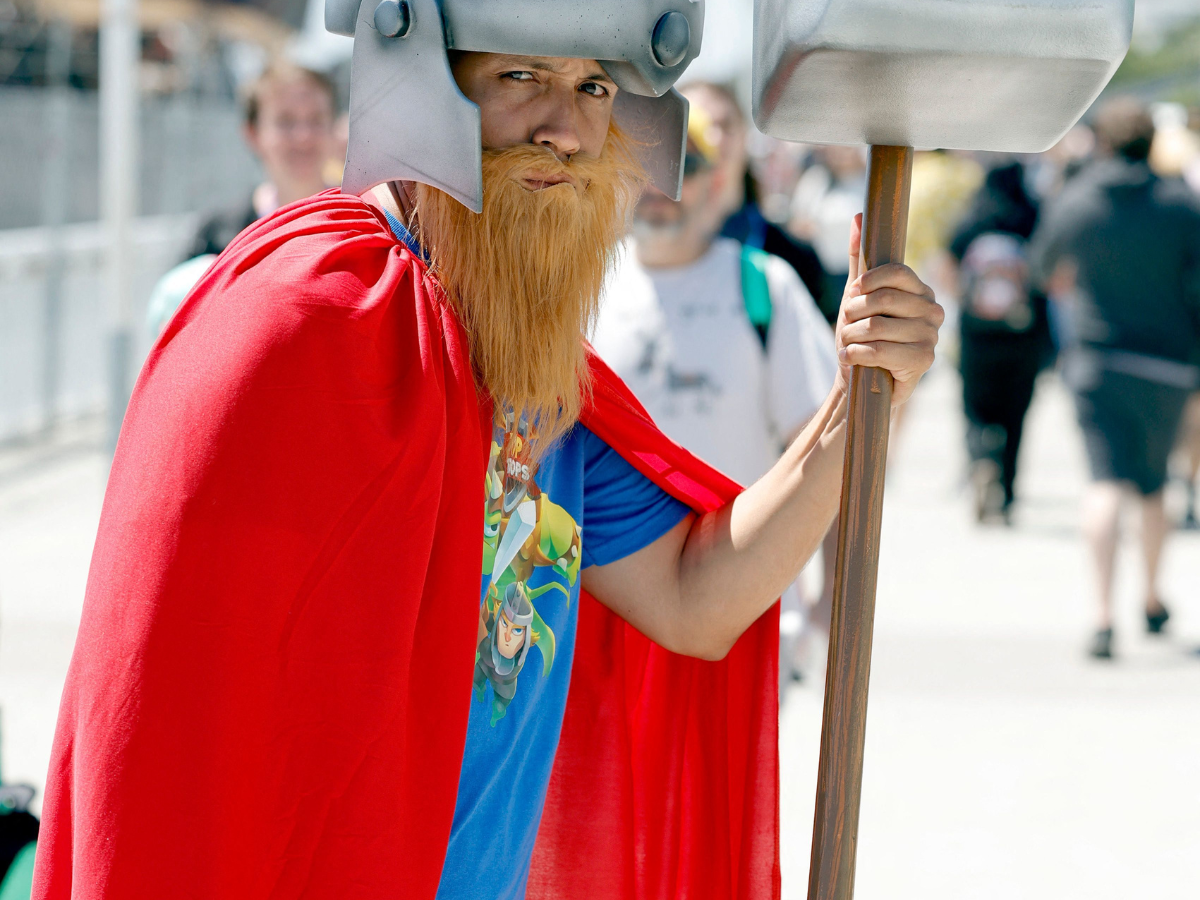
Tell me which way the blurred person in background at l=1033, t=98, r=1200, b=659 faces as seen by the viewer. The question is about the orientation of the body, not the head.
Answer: away from the camera

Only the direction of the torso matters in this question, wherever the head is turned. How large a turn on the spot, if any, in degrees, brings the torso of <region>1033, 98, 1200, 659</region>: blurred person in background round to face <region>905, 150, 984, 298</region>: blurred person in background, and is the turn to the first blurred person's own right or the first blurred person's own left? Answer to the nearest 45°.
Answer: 0° — they already face them

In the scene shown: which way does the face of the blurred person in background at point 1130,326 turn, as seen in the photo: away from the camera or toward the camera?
away from the camera

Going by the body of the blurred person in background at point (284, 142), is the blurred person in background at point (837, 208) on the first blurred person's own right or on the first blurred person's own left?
on the first blurred person's own left

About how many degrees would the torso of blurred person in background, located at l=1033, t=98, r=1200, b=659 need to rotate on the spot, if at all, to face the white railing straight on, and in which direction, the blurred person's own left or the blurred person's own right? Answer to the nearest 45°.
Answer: approximately 90° to the blurred person's own left

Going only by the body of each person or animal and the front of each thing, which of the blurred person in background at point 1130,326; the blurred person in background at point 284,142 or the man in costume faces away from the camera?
the blurred person in background at point 1130,326

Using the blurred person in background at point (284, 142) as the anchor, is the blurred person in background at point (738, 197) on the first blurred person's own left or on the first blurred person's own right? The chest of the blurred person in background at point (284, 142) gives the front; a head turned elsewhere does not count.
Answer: on the first blurred person's own left

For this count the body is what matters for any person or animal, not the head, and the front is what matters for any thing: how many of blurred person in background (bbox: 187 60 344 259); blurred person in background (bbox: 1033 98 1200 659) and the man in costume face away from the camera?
1

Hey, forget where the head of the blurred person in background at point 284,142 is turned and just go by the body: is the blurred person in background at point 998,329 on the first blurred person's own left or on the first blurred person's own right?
on the first blurred person's own left

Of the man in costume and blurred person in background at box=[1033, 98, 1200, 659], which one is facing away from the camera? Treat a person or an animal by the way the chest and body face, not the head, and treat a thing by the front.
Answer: the blurred person in background

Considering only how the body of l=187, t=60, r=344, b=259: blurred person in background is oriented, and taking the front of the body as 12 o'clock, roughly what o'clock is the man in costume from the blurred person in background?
The man in costume is roughly at 12 o'clock from the blurred person in background.
